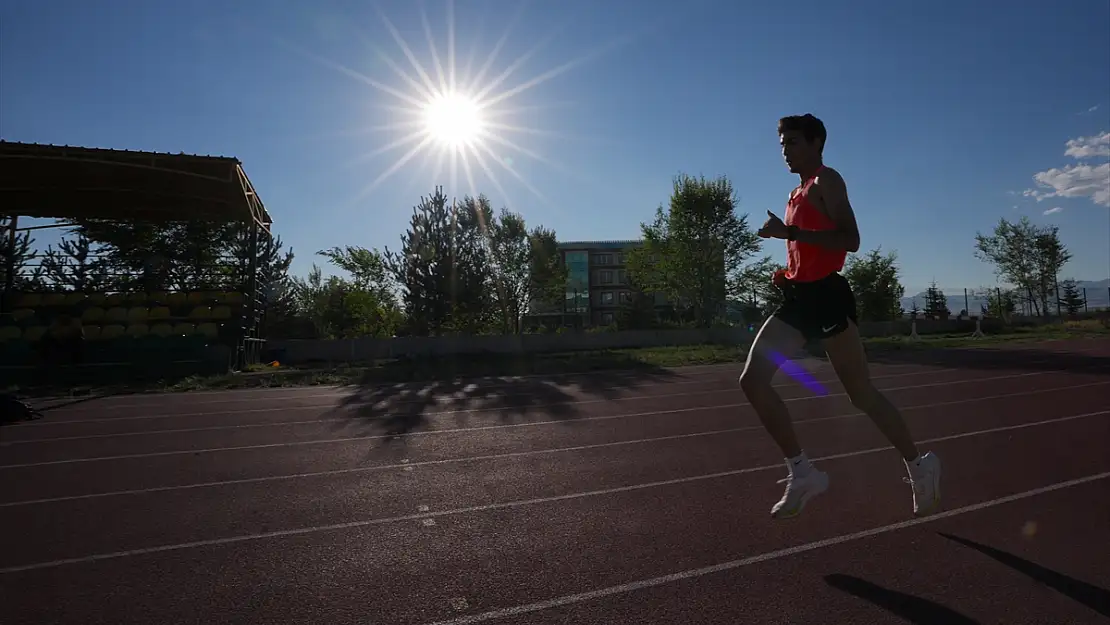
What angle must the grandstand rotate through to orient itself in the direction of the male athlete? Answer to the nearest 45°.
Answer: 0° — it already faces them

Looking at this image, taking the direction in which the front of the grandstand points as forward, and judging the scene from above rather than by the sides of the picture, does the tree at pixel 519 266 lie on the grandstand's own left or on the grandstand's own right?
on the grandstand's own left

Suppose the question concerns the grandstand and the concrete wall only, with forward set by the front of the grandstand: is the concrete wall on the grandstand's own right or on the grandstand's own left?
on the grandstand's own left

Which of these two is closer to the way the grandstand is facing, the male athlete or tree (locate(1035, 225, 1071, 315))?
the male athlete

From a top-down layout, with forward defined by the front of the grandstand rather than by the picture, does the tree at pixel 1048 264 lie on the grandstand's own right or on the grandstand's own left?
on the grandstand's own left

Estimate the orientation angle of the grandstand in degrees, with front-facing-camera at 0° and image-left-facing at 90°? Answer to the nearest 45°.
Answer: approximately 0°

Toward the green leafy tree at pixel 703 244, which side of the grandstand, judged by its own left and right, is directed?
left
